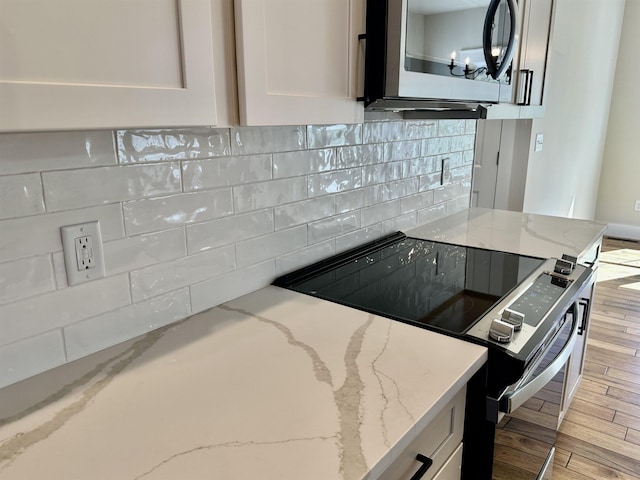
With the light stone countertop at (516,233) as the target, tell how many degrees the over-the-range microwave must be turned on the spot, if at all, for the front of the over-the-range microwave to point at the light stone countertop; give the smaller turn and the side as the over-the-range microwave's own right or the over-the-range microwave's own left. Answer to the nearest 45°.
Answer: approximately 90° to the over-the-range microwave's own left

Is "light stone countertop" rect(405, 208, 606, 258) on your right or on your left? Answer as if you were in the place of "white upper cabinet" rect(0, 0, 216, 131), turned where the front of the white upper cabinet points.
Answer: on your left

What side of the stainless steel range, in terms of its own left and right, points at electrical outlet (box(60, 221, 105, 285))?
right

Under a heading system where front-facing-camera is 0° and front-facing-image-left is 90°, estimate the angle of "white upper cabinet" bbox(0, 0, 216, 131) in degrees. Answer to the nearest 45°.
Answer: approximately 315°

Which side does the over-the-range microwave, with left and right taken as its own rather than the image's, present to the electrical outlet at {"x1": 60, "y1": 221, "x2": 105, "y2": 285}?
right

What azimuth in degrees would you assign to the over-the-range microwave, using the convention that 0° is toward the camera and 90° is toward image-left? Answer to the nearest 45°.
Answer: approximately 315°

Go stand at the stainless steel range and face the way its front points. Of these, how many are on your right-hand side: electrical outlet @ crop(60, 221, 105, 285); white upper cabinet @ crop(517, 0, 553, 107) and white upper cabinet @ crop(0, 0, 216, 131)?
2

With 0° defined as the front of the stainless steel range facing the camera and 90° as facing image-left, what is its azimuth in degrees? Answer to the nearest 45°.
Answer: approximately 315°

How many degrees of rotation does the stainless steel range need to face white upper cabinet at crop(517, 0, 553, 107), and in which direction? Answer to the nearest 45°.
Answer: approximately 135° to its left

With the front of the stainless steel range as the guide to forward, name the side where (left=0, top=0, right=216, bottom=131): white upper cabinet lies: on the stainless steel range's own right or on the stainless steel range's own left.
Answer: on the stainless steel range's own right

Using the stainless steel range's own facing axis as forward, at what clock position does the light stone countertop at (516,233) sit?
The light stone countertop is roughly at 8 o'clock from the stainless steel range.
